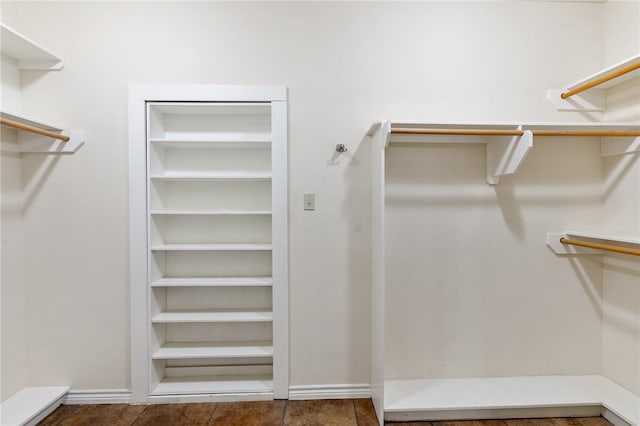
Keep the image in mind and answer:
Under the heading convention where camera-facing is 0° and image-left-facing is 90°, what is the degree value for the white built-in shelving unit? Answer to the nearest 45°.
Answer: approximately 0°

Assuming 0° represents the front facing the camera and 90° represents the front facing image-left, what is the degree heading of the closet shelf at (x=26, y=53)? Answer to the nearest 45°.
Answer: approximately 270°

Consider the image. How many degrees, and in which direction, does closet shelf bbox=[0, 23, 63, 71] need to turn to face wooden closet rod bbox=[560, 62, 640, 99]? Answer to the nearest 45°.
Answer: approximately 45° to its right

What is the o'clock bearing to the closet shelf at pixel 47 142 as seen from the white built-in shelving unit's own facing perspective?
The closet shelf is roughly at 2 o'clock from the white built-in shelving unit.

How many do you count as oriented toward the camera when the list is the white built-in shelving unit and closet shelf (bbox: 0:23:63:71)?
1

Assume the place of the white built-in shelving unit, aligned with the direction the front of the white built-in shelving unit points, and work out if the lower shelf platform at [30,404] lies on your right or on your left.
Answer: on your right
